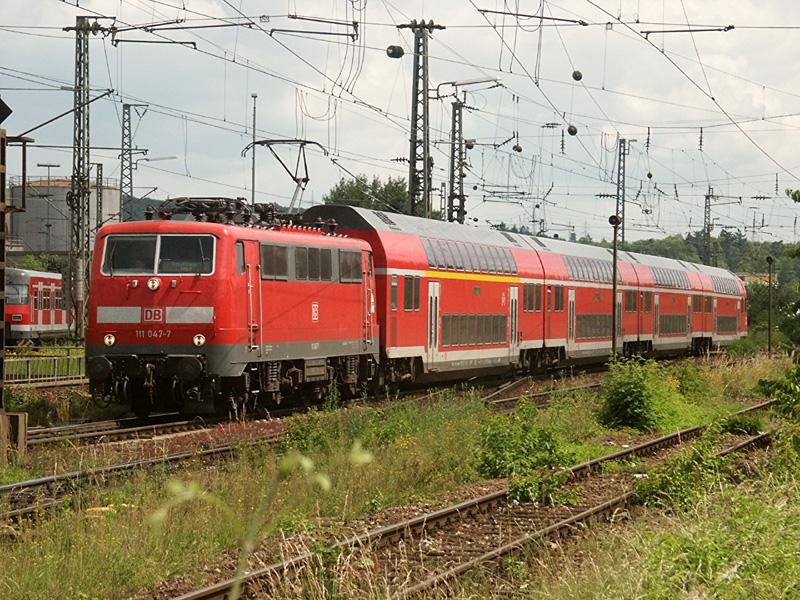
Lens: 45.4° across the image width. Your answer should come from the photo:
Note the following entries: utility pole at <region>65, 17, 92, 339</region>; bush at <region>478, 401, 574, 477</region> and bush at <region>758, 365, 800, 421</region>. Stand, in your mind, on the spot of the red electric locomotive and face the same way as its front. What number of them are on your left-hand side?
2

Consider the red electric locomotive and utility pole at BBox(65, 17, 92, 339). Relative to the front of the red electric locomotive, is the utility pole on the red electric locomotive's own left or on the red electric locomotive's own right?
on the red electric locomotive's own right

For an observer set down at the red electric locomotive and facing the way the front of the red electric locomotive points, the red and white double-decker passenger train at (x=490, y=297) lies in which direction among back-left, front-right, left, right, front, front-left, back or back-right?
back

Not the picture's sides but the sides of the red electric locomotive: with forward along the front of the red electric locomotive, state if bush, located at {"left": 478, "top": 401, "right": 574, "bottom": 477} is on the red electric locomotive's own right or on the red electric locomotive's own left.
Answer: on the red electric locomotive's own left

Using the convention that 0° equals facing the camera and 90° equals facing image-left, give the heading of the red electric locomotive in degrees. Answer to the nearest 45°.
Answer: approximately 45°

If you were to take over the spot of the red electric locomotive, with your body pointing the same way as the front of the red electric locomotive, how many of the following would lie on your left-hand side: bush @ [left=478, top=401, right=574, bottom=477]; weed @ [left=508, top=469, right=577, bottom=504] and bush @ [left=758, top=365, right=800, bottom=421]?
3

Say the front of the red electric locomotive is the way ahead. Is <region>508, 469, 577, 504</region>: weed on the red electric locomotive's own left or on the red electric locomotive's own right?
on the red electric locomotive's own left

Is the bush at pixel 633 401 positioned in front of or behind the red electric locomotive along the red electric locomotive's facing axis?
behind

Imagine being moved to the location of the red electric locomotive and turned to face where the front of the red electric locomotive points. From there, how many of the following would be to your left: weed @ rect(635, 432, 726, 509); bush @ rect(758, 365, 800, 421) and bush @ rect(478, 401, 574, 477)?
3

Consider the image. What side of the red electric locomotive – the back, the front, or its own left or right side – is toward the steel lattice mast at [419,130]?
back

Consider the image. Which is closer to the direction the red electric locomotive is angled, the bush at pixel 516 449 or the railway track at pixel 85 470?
the railway track

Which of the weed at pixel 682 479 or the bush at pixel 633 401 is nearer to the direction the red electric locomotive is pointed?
the weed

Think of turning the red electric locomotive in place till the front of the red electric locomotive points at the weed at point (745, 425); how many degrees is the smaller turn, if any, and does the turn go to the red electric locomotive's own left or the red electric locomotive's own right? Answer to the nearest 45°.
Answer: approximately 135° to the red electric locomotive's own left
